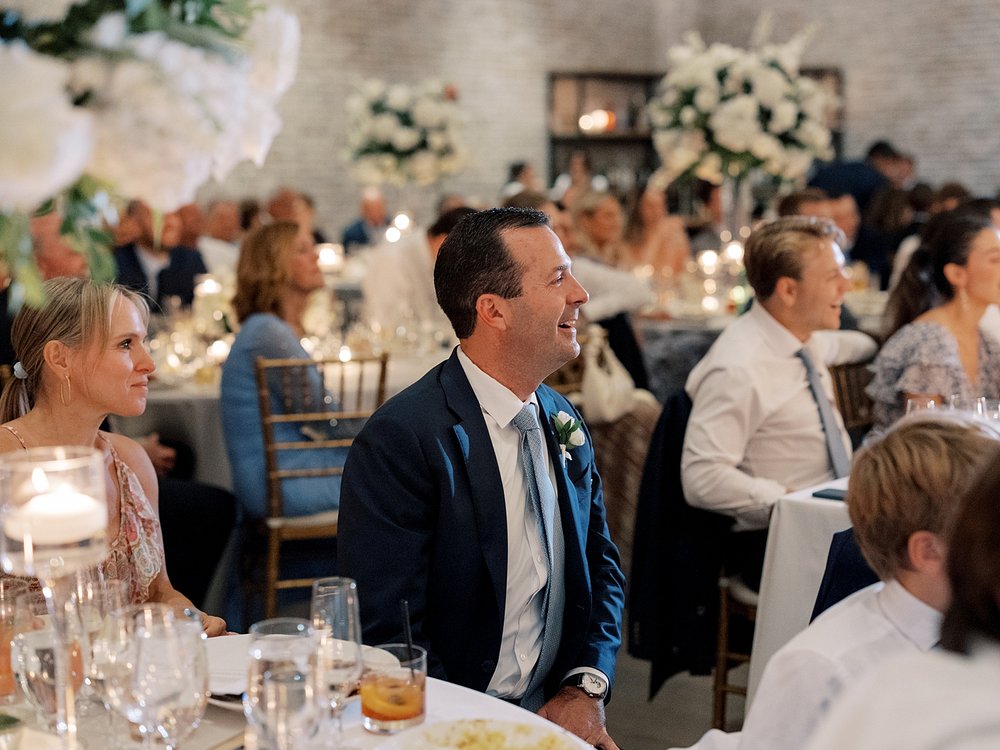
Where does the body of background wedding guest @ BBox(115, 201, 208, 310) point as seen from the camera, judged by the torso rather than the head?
toward the camera

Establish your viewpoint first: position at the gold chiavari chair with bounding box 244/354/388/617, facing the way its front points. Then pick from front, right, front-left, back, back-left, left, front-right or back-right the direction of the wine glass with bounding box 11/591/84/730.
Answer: back

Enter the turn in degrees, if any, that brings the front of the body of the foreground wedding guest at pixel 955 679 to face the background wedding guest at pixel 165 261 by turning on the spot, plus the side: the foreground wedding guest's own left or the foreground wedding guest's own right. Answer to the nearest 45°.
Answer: approximately 45° to the foreground wedding guest's own left

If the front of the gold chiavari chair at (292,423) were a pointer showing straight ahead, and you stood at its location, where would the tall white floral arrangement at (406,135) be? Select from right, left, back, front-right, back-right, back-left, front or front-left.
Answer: front

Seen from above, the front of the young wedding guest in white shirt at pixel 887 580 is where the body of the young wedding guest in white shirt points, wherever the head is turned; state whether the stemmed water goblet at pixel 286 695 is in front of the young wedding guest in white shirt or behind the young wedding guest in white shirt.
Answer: behind

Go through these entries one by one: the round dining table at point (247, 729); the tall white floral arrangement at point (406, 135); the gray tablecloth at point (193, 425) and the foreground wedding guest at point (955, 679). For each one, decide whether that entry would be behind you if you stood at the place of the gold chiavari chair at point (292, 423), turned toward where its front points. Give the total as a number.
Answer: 2

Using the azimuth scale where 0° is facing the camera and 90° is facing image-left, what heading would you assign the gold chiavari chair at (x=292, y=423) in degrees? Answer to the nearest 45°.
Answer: approximately 180°

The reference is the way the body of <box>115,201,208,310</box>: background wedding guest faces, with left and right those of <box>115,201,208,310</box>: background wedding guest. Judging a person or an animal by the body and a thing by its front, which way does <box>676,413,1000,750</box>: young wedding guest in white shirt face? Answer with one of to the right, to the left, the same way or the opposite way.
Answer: to the left

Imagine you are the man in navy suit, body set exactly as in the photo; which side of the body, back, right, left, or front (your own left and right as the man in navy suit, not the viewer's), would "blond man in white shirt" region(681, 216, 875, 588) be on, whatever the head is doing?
left

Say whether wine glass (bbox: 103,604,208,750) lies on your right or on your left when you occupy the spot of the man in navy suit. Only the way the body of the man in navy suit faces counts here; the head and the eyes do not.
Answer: on your right

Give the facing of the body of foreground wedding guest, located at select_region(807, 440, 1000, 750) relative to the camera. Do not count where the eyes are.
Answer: away from the camera

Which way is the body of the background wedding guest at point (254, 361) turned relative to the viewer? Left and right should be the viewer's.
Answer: facing to the right of the viewer

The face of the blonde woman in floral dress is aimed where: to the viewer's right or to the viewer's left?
to the viewer's right

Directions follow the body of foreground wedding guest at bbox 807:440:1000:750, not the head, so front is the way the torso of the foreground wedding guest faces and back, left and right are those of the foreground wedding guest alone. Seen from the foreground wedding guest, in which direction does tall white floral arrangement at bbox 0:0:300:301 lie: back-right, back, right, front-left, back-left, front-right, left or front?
left

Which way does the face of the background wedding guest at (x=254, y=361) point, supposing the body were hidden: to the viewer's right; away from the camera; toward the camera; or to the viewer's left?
to the viewer's right
